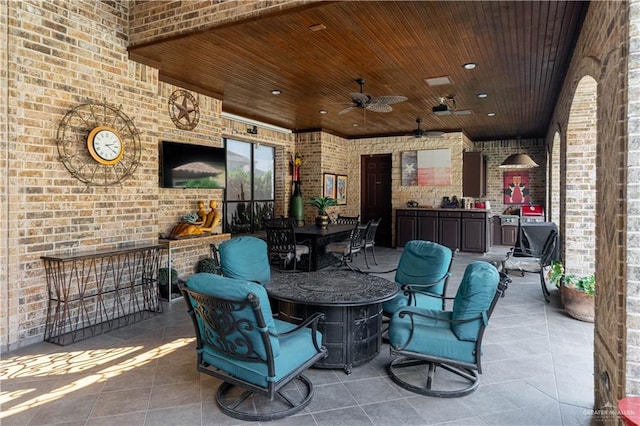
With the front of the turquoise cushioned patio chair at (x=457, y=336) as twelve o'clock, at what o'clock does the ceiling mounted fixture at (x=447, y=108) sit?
The ceiling mounted fixture is roughly at 3 o'clock from the turquoise cushioned patio chair.

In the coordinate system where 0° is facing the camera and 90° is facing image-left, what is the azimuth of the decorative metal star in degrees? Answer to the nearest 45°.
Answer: approximately 315°

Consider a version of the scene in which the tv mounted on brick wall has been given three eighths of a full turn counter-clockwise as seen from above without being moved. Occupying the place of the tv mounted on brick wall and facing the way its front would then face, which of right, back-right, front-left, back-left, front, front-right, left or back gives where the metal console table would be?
back-left

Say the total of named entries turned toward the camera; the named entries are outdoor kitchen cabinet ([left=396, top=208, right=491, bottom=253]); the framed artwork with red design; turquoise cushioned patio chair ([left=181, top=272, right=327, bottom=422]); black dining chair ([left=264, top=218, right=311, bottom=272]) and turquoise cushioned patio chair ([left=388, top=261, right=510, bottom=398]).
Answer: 2

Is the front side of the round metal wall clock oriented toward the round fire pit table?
yes

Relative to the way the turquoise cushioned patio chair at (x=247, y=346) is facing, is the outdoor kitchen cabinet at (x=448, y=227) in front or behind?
in front

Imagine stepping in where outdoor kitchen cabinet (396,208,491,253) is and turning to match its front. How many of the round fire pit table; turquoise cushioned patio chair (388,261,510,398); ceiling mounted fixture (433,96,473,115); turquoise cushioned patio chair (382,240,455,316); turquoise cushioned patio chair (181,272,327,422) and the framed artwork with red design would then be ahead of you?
5

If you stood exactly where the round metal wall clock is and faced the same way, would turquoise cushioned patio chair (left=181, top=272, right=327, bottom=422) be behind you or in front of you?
in front

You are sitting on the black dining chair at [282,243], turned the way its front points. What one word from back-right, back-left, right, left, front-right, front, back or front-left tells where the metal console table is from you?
back

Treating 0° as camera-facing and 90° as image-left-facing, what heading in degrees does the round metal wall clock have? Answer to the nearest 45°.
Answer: approximately 315°

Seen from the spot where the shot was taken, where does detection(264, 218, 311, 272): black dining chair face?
facing away from the viewer and to the right of the viewer

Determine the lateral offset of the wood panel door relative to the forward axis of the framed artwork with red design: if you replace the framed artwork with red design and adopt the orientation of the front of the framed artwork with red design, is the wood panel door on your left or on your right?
on your right

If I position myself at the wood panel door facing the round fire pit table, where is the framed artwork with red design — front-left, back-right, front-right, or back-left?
back-left

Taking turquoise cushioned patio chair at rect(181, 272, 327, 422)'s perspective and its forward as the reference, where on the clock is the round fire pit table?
The round fire pit table is roughly at 12 o'clock from the turquoise cushioned patio chair.

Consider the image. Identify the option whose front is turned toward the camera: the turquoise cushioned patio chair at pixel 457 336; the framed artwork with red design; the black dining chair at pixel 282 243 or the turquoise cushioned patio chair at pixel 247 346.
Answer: the framed artwork with red design

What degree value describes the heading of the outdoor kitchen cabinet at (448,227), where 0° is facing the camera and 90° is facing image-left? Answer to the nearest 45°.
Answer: approximately 0°

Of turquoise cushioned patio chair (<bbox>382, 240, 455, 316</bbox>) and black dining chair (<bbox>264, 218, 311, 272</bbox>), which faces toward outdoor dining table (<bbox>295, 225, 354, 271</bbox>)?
the black dining chair
